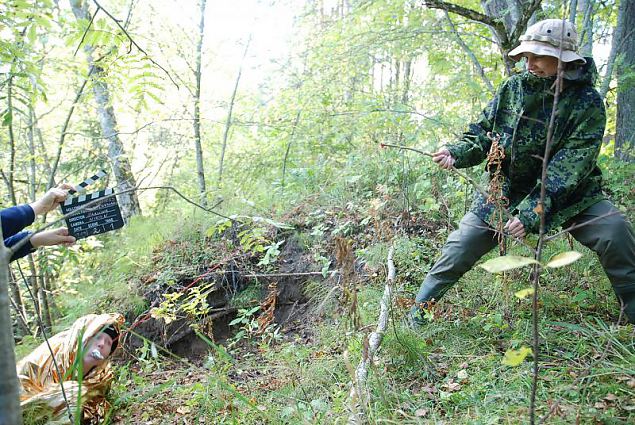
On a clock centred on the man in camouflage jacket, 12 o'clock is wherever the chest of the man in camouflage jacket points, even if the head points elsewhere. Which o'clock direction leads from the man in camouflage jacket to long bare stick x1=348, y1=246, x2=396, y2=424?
The long bare stick is roughly at 12 o'clock from the man in camouflage jacket.

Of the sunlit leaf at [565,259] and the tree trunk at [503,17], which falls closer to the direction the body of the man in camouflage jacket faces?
the sunlit leaf

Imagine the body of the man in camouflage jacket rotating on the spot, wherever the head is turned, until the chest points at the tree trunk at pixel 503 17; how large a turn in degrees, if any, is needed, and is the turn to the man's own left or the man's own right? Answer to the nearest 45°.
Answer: approximately 135° to the man's own right

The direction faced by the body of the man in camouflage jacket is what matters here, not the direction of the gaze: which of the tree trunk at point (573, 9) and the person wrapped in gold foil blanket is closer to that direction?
the person wrapped in gold foil blanket

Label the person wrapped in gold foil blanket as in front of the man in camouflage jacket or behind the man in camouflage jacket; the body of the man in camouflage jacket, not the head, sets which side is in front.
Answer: in front

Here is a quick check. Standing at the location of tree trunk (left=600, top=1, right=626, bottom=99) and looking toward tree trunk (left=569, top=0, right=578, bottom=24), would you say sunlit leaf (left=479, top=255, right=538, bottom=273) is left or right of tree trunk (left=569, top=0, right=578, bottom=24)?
left

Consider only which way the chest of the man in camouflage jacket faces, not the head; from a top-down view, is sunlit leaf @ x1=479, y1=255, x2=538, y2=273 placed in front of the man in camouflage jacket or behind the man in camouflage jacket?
in front

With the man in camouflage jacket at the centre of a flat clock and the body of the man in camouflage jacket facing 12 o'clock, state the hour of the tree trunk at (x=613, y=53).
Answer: The tree trunk is roughly at 5 o'clock from the man in camouflage jacket.

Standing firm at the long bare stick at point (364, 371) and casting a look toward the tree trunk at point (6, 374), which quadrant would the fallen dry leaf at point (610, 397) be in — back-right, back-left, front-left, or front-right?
back-left

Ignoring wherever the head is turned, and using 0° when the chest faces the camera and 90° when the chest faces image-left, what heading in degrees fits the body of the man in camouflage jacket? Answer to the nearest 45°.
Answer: approximately 45°

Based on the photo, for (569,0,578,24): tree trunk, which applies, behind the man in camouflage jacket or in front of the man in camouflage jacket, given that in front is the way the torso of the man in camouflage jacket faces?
behind

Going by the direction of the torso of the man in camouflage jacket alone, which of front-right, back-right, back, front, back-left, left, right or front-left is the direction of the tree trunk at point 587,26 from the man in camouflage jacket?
back-right
